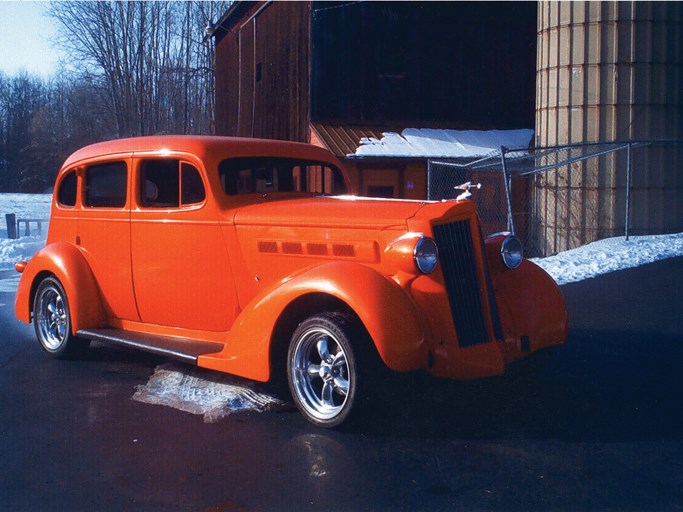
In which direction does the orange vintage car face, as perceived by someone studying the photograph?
facing the viewer and to the right of the viewer

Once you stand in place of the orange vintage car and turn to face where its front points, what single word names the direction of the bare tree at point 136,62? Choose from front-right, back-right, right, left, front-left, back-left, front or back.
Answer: back-left

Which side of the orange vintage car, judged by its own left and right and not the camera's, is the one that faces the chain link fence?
left

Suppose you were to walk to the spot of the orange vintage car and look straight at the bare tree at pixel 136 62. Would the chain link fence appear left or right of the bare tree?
right

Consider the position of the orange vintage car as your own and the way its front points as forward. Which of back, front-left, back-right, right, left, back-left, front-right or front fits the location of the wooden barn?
back-left
